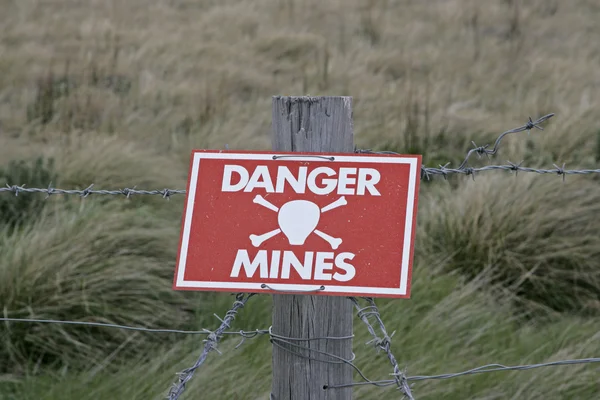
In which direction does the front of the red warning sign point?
toward the camera

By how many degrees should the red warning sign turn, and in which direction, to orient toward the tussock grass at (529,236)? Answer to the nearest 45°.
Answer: approximately 135° to its left

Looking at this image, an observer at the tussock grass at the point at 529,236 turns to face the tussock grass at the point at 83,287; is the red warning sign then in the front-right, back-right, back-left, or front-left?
front-left

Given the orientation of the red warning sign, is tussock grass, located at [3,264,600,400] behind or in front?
behind

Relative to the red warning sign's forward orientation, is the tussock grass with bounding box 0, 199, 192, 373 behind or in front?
behind
